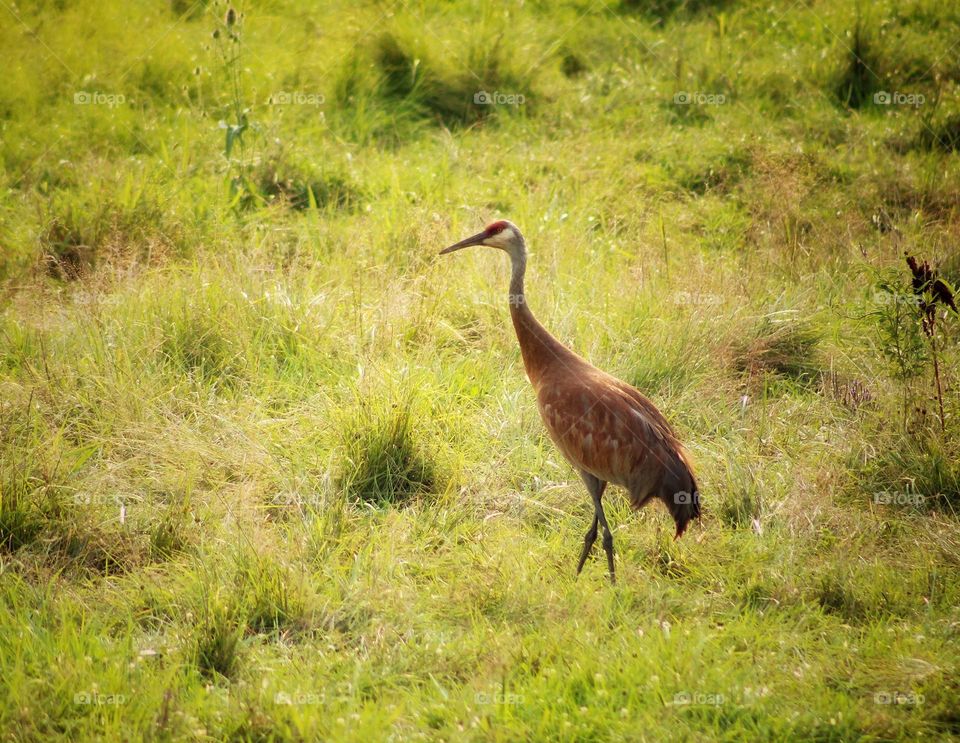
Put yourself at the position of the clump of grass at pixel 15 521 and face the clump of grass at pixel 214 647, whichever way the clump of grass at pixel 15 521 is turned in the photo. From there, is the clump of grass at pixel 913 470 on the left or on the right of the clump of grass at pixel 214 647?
left

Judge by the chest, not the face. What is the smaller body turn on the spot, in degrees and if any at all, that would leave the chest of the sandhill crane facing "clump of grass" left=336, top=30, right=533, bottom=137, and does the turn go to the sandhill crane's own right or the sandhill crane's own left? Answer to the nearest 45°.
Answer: approximately 90° to the sandhill crane's own right

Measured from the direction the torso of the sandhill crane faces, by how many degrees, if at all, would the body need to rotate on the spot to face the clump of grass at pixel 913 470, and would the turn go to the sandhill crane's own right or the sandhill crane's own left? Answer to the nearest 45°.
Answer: approximately 180°

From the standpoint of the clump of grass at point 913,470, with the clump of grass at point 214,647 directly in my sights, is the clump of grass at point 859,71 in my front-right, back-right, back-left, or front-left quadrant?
back-right

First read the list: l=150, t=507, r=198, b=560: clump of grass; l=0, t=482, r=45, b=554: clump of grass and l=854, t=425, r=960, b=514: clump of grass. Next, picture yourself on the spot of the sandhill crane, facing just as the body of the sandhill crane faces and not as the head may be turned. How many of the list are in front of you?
2

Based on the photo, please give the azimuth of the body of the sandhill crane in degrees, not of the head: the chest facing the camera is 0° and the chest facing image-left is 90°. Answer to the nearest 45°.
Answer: approximately 90°

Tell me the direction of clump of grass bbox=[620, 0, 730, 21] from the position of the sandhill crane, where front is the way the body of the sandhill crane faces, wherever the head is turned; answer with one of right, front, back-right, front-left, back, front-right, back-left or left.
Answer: right

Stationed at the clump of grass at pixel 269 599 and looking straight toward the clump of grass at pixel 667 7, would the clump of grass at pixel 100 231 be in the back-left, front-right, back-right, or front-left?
front-left

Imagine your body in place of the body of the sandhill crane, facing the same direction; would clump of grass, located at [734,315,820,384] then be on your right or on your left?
on your right

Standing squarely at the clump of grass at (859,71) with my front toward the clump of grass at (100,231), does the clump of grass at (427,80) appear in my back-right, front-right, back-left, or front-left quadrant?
front-right

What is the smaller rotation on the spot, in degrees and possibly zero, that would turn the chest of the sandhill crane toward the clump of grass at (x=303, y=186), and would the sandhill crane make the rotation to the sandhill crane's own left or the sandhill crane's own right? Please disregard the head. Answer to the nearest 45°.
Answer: approximately 45° to the sandhill crane's own right

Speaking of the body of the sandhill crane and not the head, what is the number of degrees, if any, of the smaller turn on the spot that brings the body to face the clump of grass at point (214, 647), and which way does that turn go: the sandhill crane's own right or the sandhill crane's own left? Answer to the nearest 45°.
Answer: approximately 45° to the sandhill crane's own left

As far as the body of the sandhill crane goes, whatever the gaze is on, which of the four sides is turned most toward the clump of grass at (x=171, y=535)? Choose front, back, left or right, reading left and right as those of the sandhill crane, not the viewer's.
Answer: front

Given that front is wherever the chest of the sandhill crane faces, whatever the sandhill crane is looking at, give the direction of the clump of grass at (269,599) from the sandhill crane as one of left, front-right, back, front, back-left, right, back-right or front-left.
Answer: front-left

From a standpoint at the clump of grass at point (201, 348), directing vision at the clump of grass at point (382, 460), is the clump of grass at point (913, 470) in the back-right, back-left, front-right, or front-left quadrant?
front-left
